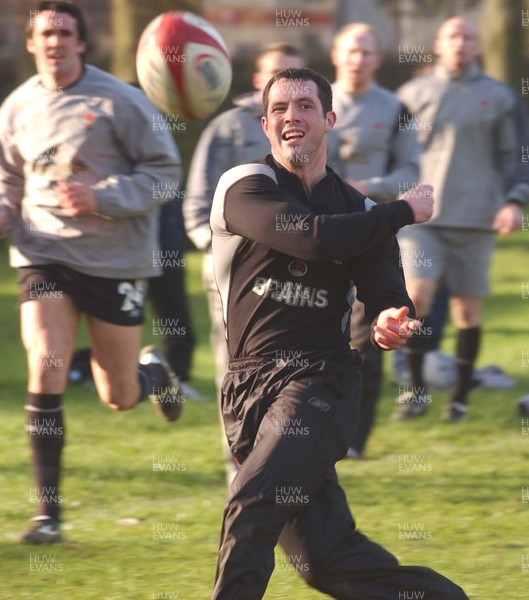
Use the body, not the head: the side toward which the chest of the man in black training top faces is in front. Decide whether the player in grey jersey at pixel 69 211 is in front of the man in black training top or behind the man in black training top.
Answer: behind

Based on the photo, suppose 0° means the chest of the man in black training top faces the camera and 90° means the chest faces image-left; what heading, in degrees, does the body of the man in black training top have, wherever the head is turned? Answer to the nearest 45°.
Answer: approximately 0°

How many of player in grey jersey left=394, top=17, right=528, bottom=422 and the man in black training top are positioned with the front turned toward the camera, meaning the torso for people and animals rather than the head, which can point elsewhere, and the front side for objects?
2

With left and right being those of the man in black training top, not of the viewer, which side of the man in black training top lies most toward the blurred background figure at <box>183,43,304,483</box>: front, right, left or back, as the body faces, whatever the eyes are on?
back

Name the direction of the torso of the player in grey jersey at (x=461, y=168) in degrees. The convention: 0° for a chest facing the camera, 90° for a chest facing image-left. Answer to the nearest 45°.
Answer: approximately 0°

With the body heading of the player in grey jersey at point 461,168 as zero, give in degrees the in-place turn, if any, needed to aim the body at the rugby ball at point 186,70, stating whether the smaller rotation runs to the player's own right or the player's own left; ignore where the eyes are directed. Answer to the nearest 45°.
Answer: approximately 45° to the player's own right
